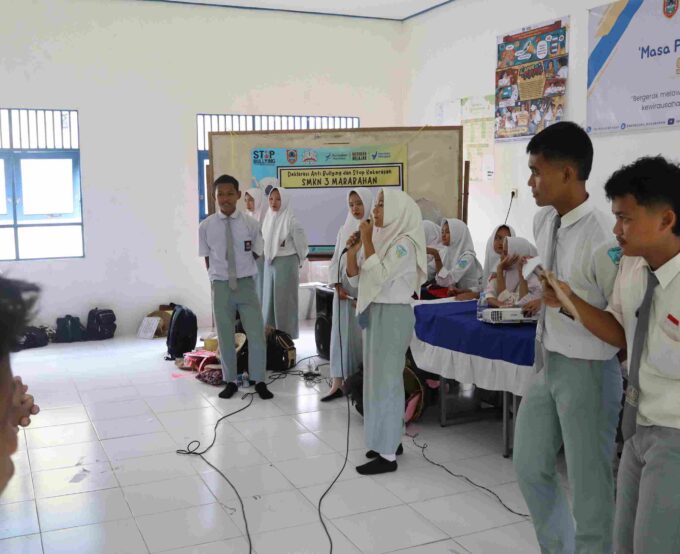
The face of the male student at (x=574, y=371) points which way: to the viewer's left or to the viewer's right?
to the viewer's left

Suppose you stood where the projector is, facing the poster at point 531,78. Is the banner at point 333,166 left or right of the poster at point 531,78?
left

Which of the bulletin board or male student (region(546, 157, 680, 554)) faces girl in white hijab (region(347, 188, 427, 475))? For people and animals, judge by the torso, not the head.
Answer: the bulletin board

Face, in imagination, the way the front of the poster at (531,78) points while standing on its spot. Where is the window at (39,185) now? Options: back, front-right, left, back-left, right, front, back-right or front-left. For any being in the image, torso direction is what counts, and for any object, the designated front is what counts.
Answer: front-right

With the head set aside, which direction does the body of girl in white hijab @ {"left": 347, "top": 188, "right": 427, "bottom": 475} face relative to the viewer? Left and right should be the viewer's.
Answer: facing to the left of the viewer

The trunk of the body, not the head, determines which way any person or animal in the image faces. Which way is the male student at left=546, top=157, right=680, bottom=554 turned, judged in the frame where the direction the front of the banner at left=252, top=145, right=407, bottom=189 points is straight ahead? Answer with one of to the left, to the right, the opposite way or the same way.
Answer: to the right

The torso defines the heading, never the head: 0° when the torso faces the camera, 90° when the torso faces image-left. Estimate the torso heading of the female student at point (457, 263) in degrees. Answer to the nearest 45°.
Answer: approximately 90°

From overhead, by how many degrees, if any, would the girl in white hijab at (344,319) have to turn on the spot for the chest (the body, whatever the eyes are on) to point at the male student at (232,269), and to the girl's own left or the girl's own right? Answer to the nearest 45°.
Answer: approximately 45° to the girl's own right

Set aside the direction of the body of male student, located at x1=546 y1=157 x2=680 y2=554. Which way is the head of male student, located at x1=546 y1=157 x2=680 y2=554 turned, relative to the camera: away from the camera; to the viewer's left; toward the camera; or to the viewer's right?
to the viewer's left

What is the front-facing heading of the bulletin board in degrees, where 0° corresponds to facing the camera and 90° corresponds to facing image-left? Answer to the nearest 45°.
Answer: approximately 0°

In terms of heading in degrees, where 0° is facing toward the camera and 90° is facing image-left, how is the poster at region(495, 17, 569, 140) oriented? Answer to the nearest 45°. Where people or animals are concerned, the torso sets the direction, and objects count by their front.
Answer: approximately 45°

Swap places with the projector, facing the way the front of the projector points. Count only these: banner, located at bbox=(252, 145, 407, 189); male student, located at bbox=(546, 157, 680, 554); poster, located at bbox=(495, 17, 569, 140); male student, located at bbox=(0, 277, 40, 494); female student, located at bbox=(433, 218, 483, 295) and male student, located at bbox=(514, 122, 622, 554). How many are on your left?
3

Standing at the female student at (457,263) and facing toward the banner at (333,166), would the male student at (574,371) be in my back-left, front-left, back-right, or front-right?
back-left
